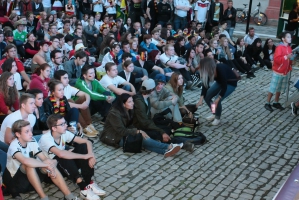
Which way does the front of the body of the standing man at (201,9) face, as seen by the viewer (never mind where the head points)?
toward the camera

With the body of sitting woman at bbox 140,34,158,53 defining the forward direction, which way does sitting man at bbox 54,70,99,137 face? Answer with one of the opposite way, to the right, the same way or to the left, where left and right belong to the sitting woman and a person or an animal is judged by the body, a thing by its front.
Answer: the same way

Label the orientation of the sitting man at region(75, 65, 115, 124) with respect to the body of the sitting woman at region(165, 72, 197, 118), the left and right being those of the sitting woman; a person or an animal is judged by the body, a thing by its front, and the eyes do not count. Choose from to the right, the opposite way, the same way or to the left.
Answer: the same way

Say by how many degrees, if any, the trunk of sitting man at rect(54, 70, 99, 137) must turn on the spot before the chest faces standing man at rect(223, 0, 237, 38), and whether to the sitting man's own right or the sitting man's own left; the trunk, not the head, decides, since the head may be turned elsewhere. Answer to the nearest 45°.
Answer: approximately 90° to the sitting man's own left

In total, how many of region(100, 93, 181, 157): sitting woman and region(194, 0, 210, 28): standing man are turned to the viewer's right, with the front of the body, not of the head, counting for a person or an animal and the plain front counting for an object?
1

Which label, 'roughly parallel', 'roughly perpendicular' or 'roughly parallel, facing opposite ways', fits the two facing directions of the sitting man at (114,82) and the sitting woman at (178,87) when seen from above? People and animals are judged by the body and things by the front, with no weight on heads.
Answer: roughly parallel

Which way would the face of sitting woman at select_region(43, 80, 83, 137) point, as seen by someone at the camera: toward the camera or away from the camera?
toward the camera

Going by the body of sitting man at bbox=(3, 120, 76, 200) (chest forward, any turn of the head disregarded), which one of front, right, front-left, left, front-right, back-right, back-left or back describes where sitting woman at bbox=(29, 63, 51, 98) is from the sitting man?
back-left

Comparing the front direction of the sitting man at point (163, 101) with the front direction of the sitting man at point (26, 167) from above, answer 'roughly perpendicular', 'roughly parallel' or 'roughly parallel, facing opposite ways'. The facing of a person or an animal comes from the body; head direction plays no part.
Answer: roughly parallel

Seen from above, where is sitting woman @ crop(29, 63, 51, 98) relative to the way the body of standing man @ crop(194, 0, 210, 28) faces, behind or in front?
in front

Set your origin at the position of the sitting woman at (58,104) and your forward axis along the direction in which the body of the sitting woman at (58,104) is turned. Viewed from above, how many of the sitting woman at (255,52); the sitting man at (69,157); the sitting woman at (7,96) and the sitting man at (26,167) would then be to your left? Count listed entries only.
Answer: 1

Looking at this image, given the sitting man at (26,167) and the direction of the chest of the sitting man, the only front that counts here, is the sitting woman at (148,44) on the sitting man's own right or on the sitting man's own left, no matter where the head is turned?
on the sitting man's own left

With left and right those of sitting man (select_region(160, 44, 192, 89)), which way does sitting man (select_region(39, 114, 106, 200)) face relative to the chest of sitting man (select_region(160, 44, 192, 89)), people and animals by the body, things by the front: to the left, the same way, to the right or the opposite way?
the same way

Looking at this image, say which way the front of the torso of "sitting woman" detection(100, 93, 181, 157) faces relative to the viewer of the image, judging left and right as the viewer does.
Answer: facing to the right of the viewer

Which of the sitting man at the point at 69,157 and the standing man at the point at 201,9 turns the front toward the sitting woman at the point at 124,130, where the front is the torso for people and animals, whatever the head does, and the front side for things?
the standing man

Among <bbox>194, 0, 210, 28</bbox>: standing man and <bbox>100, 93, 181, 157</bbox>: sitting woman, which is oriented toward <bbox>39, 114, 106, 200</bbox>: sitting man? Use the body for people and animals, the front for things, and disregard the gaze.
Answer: the standing man

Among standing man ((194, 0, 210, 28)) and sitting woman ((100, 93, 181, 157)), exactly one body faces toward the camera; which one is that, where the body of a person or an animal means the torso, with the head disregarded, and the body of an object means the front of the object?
the standing man
